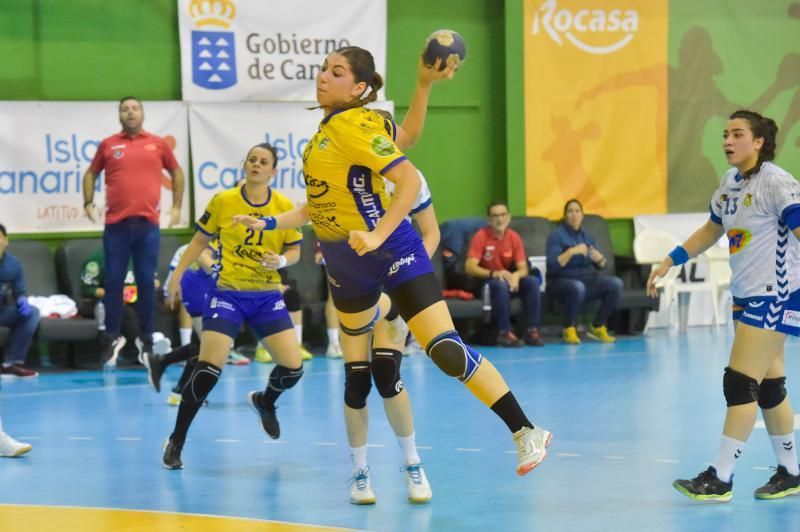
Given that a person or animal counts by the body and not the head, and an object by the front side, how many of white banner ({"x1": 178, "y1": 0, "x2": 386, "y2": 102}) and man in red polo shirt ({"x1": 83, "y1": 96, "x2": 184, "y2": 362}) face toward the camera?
2

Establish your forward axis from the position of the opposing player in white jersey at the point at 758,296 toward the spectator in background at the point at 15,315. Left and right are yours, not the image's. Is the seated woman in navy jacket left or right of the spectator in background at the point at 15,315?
right

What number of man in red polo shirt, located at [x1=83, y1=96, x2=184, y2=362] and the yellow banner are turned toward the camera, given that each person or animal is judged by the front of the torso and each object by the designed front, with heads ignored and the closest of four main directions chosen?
2

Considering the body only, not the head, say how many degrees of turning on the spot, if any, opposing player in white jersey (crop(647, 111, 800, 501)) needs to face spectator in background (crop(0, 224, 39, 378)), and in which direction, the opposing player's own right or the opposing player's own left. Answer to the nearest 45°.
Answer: approximately 90° to the opposing player's own right

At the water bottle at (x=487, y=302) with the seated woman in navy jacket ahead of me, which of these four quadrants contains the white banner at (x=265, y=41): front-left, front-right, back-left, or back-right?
back-left

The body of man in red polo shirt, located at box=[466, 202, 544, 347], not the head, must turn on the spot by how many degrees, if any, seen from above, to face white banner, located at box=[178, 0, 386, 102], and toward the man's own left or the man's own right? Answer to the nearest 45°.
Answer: approximately 135° to the man's own right

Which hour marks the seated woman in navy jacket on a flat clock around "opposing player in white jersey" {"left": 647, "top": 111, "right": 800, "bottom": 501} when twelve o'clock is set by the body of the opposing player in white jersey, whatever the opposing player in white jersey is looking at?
The seated woman in navy jacket is roughly at 4 o'clock from the opposing player in white jersey.

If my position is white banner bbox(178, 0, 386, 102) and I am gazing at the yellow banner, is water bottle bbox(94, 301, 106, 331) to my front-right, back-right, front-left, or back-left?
back-right
